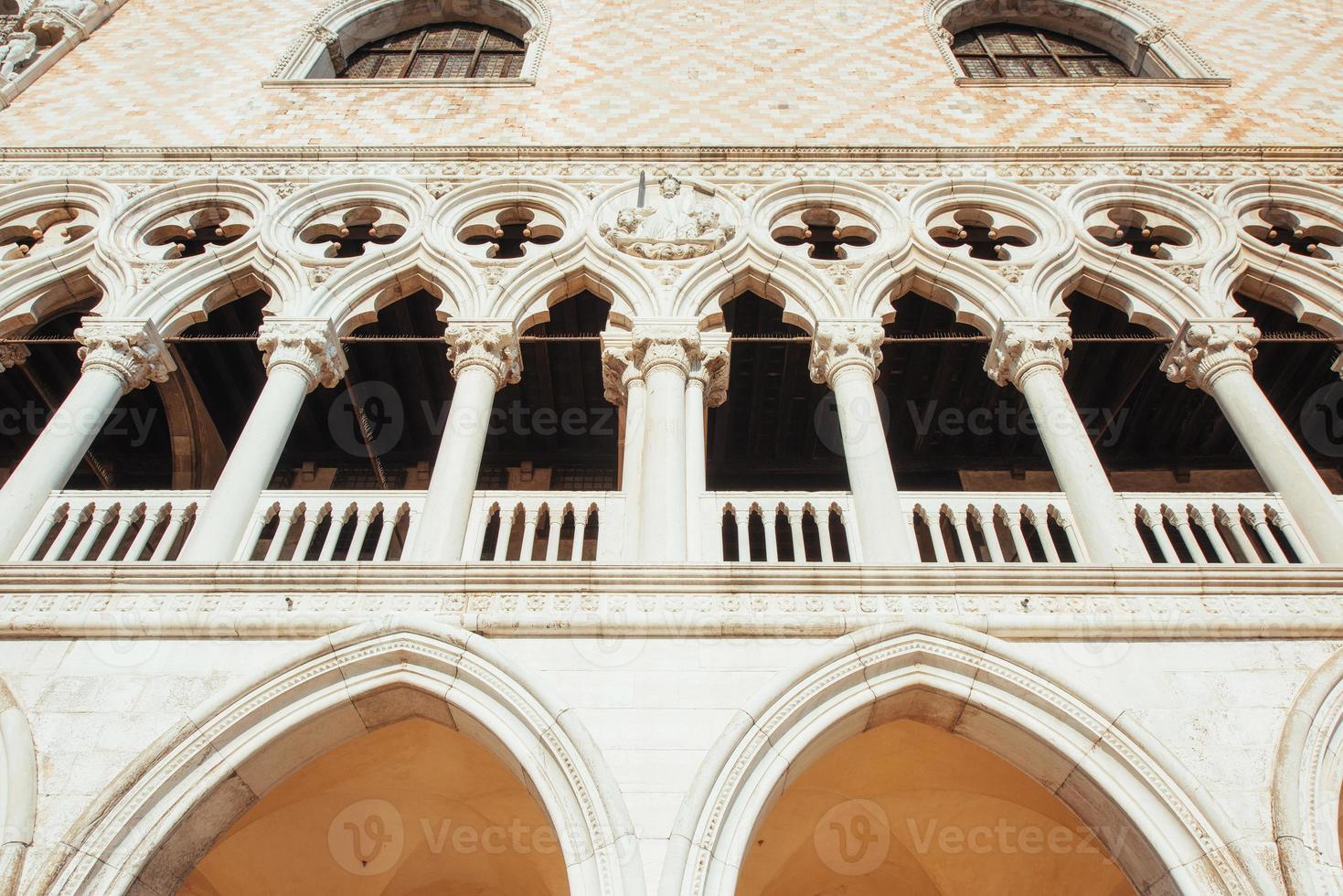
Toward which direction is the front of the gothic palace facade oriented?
toward the camera
